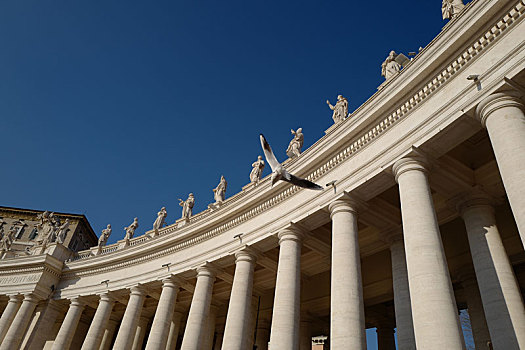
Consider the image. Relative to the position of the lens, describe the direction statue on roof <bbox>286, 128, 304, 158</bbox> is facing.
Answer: facing the viewer and to the left of the viewer

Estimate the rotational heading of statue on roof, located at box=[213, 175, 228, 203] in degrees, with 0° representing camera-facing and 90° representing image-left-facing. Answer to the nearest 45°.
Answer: approximately 45°

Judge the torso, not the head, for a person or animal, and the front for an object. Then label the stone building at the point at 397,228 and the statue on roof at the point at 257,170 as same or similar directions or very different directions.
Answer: same or similar directions

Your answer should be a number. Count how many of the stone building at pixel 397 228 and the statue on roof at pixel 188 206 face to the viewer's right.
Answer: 0

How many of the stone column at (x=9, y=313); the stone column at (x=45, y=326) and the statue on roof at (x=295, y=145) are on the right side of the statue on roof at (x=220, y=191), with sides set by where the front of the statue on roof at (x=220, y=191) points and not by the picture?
2

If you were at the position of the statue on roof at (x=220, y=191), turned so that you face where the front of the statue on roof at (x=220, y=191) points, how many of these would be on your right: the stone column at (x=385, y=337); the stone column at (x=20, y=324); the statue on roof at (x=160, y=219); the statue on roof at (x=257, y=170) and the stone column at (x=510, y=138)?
2

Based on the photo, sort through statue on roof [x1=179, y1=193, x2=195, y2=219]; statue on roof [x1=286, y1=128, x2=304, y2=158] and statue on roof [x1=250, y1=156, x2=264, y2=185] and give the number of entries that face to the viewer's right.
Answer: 0

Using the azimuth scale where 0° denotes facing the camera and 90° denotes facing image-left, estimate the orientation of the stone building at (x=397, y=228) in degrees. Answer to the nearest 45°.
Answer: approximately 45°

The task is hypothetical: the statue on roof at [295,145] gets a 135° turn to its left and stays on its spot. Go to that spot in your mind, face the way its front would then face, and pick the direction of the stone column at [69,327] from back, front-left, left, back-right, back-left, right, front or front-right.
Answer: back-left

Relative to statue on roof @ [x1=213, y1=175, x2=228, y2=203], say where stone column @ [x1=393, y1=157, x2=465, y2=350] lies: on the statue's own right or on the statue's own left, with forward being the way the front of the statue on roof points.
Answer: on the statue's own left

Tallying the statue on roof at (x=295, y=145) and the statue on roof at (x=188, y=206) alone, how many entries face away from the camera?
0
